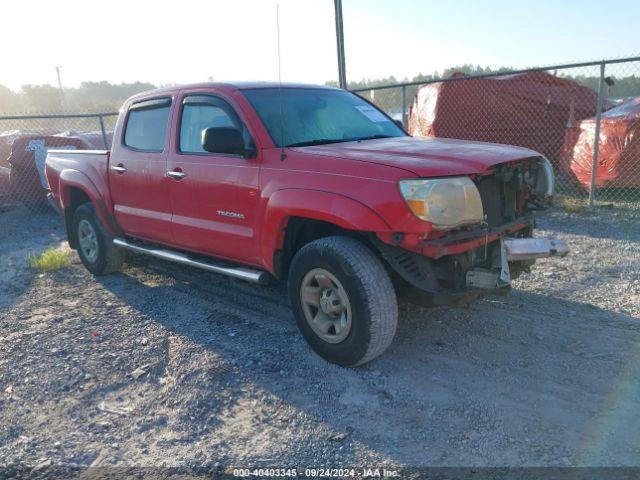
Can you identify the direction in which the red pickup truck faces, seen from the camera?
facing the viewer and to the right of the viewer

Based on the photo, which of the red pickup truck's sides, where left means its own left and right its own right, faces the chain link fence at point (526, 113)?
left

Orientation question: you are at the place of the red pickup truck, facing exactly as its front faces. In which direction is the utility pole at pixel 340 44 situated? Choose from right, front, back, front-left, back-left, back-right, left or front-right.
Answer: back-left

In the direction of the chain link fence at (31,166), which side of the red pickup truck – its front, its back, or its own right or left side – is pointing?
back

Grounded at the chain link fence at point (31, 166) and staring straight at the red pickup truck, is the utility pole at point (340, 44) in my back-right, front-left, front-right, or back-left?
front-left

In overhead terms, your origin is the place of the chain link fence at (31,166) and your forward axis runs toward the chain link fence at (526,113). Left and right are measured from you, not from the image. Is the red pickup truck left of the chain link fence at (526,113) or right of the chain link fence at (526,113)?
right
